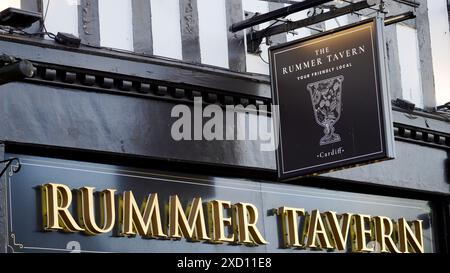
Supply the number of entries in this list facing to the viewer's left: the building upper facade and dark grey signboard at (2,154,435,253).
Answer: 0

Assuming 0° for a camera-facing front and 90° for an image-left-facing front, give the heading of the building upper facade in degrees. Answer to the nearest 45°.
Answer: approximately 315°

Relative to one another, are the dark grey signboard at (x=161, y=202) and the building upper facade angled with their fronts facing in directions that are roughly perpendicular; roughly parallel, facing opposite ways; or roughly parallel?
roughly parallel

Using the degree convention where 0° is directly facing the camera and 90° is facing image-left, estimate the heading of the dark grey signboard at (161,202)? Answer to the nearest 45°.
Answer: approximately 315°
